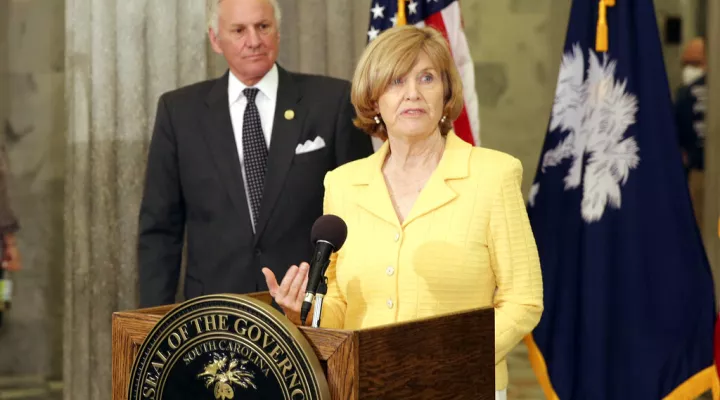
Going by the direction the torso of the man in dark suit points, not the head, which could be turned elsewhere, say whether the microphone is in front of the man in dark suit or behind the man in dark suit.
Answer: in front

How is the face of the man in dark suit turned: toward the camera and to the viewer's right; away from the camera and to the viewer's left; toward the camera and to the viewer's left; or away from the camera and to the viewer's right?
toward the camera and to the viewer's right

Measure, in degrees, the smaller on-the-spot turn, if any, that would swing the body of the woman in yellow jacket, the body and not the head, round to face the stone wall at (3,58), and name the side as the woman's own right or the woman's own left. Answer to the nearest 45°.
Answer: approximately 135° to the woman's own right

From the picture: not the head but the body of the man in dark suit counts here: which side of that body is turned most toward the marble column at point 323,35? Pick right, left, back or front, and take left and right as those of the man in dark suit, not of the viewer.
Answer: back

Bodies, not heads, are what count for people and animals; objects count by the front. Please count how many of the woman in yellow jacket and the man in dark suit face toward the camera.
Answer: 2

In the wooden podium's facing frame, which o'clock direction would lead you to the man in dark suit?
The man in dark suit is roughly at 4 o'clock from the wooden podium.

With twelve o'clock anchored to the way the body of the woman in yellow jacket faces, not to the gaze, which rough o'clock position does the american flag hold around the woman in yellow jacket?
The american flag is roughly at 6 o'clock from the woman in yellow jacket.

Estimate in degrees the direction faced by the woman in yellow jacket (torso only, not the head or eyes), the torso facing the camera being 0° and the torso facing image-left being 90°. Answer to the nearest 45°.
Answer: approximately 0°

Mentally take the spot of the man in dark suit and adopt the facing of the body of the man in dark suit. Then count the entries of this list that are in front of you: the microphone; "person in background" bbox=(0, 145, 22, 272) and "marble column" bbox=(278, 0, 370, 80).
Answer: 1
